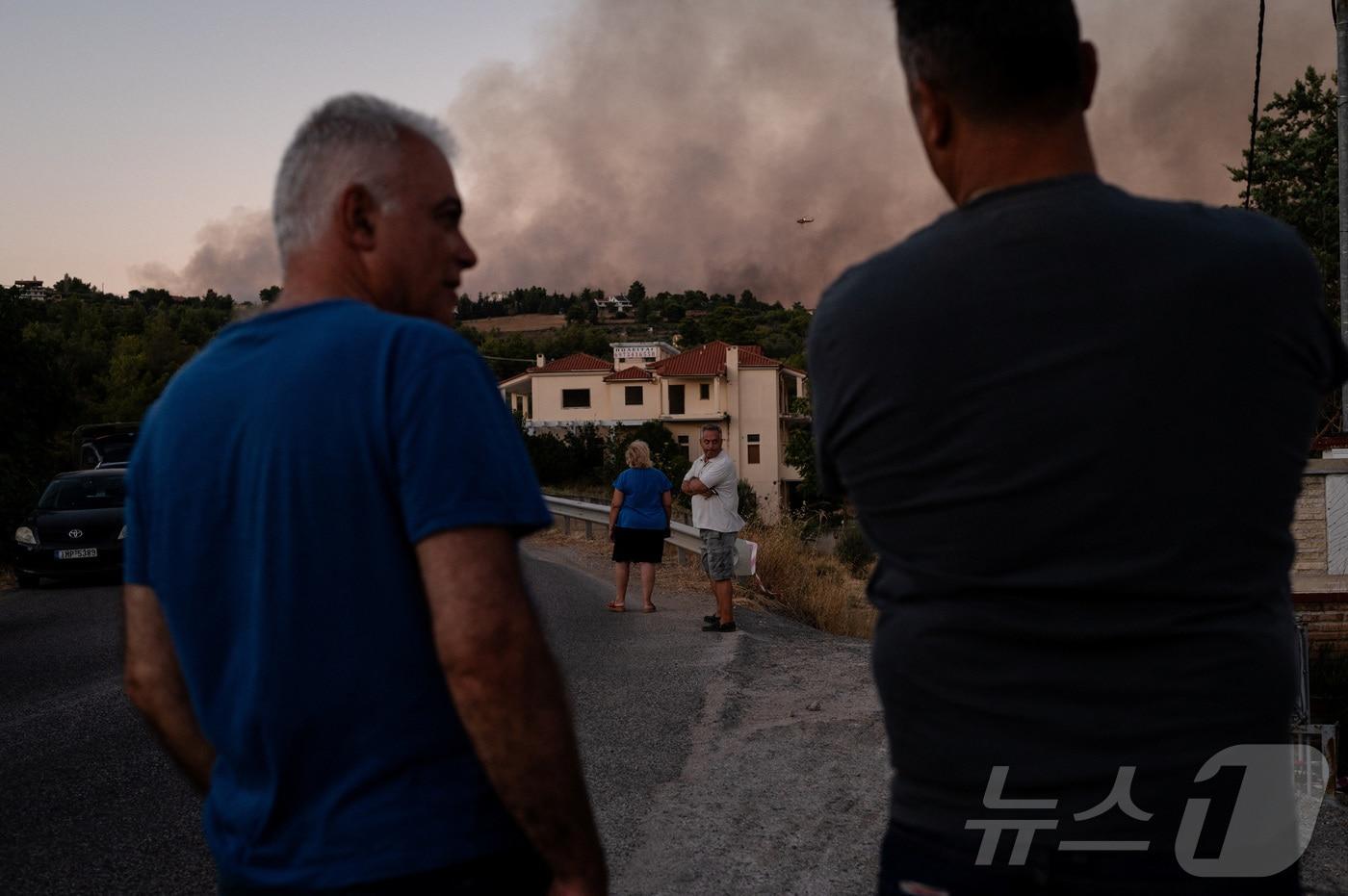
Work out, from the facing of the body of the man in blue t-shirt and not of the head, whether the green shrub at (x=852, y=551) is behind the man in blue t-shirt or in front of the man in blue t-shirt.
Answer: in front

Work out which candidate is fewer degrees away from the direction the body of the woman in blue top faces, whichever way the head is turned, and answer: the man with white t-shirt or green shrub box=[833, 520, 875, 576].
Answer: the green shrub

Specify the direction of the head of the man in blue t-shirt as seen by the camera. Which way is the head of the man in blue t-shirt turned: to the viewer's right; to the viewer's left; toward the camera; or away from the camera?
to the viewer's right

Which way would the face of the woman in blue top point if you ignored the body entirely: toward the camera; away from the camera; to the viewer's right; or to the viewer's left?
away from the camera

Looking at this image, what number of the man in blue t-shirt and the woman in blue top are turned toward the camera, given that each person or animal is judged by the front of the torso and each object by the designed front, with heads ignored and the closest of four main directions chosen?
0

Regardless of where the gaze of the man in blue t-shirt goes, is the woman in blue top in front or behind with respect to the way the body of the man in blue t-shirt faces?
in front

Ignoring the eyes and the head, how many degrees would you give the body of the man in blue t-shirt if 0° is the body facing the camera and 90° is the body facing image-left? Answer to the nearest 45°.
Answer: approximately 225°

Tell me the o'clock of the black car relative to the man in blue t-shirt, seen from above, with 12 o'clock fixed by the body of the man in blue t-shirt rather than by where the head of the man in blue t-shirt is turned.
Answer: The black car is roughly at 10 o'clock from the man in blue t-shirt.

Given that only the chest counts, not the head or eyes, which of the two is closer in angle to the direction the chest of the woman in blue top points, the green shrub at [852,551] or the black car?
the green shrub

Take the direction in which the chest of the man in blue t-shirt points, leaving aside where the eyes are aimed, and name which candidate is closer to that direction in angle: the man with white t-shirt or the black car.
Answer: the man with white t-shirt

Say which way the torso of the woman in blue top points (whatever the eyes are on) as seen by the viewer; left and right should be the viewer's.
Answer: facing away from the viewer
